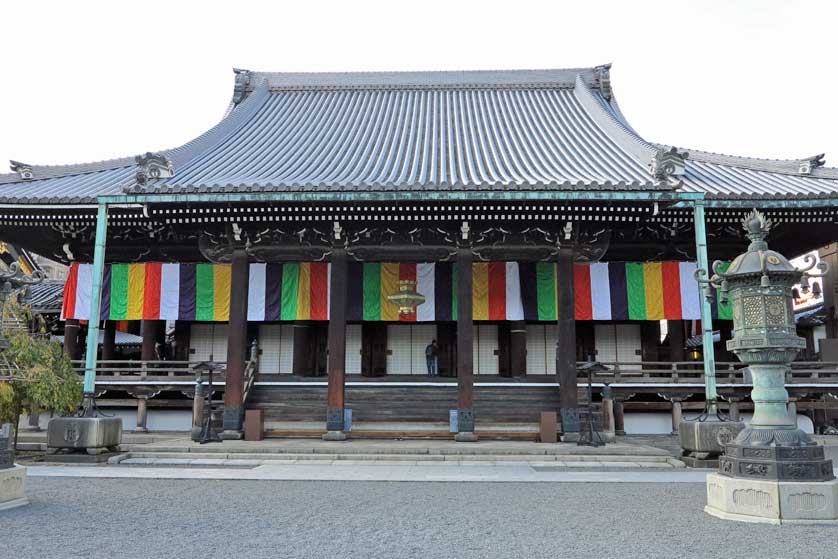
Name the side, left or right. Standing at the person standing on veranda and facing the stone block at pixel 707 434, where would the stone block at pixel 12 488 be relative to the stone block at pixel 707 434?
right

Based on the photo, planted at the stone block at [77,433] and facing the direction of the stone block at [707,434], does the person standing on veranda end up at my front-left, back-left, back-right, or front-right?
front-left

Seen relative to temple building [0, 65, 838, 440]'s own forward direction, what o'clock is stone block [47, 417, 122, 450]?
The stone block is roughly at 2 o'clock from the temple building.

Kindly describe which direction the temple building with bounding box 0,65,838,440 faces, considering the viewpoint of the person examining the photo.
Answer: facing the viewer

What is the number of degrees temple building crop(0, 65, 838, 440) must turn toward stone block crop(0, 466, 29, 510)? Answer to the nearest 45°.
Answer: approximately 45° to its right
